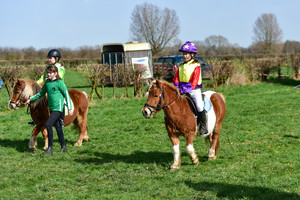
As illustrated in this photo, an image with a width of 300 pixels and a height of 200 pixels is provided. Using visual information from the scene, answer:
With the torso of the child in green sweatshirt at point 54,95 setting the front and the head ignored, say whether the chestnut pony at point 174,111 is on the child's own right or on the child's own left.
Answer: on the child's own left

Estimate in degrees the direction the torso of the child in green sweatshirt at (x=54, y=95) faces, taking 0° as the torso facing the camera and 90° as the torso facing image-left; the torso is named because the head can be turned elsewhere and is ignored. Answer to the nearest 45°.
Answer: approximately 45°

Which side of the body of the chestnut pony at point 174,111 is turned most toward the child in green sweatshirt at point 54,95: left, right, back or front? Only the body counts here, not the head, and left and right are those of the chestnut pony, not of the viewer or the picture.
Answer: right

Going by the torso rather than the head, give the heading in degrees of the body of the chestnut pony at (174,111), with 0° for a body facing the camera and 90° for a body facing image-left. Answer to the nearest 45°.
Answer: approximately 45°

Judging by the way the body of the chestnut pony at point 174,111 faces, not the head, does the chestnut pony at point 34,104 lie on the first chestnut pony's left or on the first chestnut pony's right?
on the first chestnut pony's right
